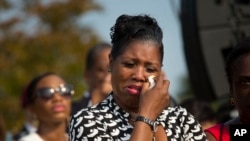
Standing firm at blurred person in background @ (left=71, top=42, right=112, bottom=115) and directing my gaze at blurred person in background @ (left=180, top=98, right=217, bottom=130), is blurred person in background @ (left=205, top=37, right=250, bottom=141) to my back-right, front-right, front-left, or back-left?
front-right

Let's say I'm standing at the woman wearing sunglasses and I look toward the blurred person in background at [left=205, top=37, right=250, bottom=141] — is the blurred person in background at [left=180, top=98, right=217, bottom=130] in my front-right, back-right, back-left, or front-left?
front-left

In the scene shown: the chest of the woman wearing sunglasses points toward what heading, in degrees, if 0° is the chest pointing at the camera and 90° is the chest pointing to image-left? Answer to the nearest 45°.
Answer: approximately 315°

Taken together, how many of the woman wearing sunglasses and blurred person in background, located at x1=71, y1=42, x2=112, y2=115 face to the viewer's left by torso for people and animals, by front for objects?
0

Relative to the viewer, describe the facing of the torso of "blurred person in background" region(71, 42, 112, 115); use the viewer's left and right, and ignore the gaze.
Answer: facing the viewer and to the right of the viewer

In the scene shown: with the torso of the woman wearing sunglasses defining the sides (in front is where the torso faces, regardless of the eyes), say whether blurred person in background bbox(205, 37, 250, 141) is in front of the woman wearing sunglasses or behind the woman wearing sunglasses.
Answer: in front

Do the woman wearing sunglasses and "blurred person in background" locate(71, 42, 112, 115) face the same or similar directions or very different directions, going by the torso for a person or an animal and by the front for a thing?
same or similar directions

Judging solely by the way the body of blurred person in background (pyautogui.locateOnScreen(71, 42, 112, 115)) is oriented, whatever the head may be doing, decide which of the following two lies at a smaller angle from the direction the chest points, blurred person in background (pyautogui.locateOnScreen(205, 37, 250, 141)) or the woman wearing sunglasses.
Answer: the blurred person in background

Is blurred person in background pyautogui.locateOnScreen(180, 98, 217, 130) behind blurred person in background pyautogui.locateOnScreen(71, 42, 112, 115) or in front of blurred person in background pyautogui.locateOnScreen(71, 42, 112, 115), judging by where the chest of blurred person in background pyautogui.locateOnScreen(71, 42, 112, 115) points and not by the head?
in front
